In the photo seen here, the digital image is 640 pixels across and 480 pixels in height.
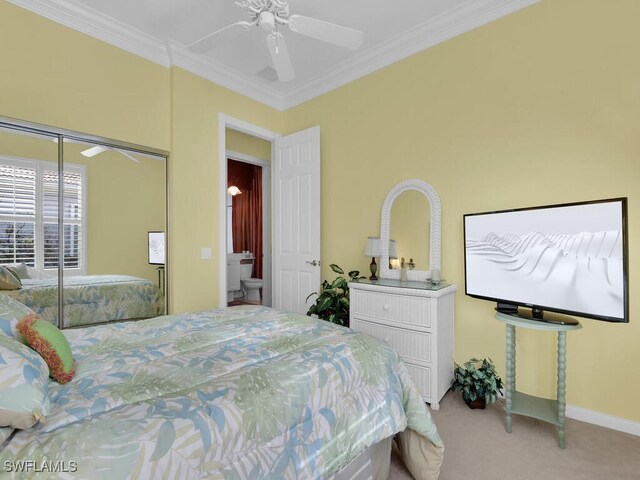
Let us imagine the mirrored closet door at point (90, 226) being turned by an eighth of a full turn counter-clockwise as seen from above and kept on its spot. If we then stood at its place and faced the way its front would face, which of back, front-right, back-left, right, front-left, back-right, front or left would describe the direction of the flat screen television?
front-right

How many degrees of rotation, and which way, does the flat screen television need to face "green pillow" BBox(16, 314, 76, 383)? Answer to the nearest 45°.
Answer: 0° — it already faces it

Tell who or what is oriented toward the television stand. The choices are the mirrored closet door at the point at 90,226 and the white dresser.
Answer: the mirrored closet door

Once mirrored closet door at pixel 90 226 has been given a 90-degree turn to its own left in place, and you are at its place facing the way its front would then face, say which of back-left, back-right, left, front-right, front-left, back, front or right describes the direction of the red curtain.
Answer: front

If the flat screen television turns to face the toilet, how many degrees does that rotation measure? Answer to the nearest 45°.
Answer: approximately 45° to its right

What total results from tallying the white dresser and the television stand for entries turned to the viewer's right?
0

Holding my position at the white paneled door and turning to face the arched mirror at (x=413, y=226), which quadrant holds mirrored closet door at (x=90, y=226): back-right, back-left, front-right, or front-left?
back-right

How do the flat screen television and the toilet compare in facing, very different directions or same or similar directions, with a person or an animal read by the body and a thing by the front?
very different directions

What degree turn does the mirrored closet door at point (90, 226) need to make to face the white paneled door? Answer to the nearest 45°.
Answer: approximately 45° to its left

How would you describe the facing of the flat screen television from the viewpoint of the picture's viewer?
facing the viewer and to the left of the viewer
